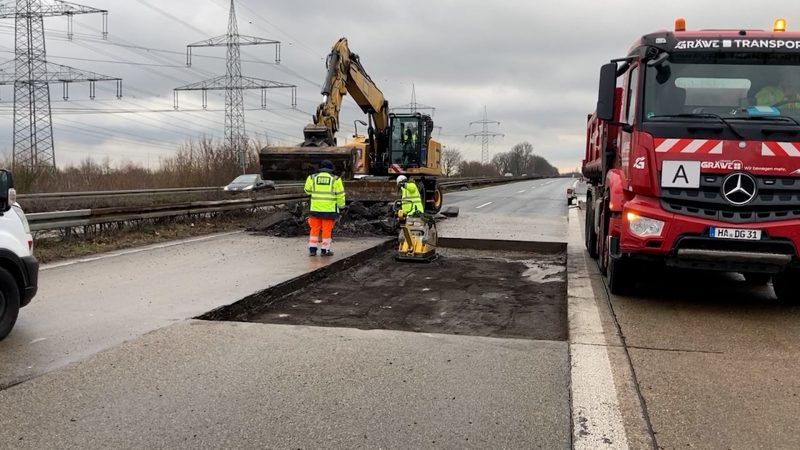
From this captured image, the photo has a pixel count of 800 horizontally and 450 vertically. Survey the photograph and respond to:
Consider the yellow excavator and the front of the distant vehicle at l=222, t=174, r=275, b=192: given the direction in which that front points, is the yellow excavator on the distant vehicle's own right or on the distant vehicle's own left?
on the distant vehicle's own left

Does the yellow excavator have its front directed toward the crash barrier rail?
yes

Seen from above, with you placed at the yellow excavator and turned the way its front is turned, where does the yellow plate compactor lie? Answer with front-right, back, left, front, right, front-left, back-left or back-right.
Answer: front-left

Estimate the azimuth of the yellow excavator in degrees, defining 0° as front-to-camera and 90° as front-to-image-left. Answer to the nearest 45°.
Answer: approximately 45°

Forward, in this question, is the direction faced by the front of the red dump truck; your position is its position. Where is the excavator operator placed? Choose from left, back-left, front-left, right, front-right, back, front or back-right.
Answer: back-right

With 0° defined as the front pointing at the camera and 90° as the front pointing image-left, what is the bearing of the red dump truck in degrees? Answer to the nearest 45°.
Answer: approximately 0°

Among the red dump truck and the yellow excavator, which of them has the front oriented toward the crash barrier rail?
the yellow excavator

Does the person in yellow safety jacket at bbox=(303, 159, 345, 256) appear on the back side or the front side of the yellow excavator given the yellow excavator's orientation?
on the front side

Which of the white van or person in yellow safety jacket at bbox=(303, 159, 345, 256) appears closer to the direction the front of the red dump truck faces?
the white van

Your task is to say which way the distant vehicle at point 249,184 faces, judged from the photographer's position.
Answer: facing the viewer and to the left of the viewer
